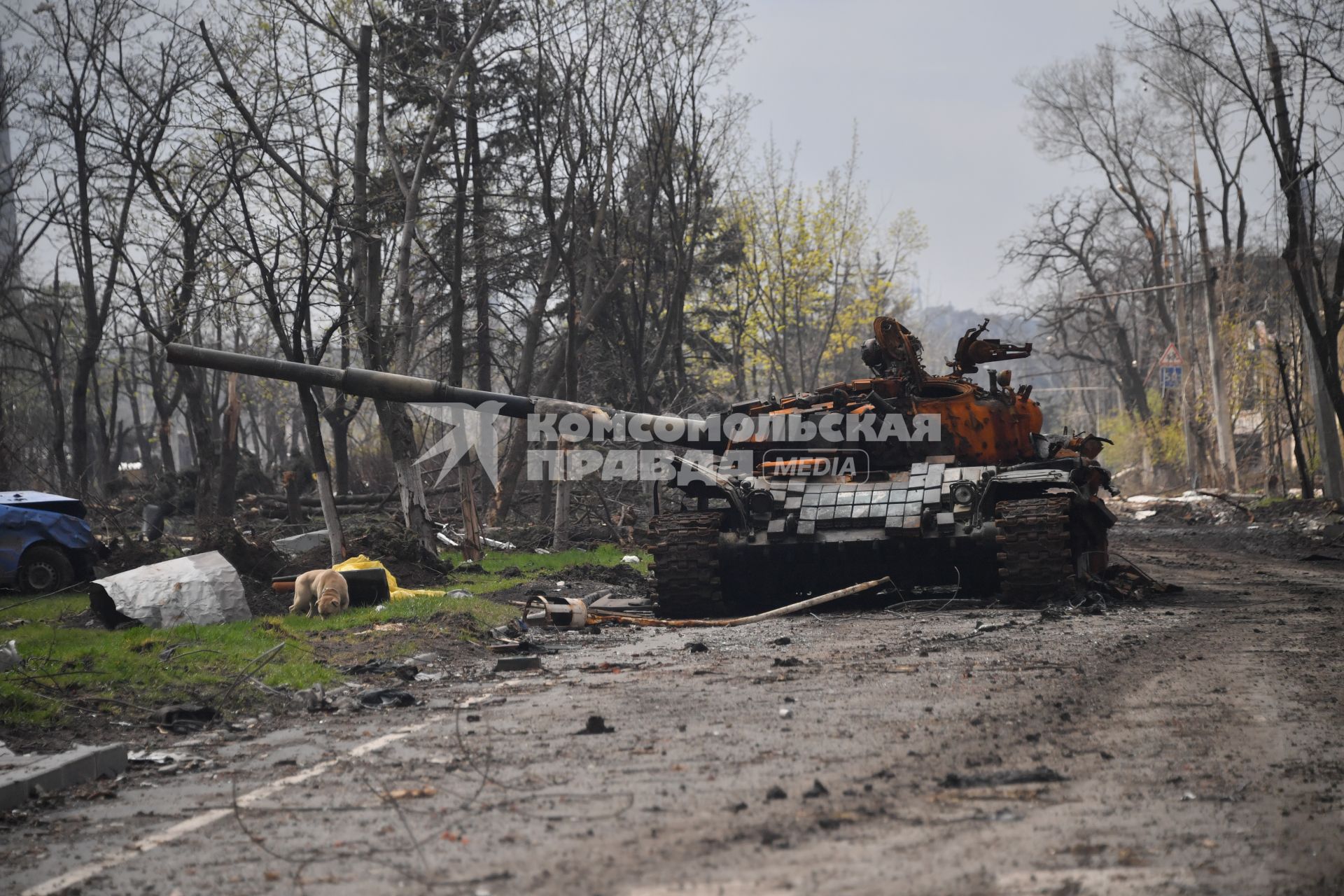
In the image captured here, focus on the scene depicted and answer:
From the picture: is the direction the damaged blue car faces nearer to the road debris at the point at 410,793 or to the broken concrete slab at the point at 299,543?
the broken concrete slab

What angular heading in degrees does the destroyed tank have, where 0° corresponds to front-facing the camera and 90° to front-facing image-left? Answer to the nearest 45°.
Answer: approximately 0°

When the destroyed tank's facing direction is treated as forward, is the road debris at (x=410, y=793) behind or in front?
in front

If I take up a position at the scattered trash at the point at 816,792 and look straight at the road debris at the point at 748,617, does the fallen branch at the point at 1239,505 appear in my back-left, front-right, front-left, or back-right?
front-right

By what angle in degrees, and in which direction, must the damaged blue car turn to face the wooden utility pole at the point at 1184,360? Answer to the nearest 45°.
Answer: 0° — it already faces it

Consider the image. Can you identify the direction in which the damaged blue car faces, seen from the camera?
facing to the right of the viewer

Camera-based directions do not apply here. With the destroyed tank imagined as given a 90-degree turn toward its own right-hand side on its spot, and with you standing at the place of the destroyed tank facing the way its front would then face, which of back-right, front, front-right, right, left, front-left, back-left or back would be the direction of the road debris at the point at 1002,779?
left

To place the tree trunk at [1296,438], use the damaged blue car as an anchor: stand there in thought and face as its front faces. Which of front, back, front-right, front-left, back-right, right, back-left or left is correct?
front

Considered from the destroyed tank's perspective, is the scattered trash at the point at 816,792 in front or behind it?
in front

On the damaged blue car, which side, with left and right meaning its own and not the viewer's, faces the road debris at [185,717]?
right

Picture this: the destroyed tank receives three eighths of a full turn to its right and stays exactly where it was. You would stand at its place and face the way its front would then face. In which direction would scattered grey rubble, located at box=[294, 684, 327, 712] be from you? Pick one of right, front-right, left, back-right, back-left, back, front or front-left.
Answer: left

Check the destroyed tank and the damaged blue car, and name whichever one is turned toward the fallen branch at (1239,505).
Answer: the damaged blue car

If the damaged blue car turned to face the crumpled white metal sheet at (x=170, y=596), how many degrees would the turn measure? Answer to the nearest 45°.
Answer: approximately 90° to its right

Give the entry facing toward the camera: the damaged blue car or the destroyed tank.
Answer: the destroyed tank

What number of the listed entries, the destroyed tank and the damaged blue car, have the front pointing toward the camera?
1

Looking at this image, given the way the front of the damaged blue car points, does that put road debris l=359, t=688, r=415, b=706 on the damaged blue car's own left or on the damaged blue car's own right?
on the damaged blue car's own right

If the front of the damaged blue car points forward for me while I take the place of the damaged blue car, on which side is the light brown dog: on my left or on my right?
on my right

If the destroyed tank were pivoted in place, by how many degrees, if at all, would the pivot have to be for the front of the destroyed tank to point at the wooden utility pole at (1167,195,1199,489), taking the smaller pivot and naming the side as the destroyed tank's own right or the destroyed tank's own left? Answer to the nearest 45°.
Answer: approximately 135° to the destroyed tank's own left

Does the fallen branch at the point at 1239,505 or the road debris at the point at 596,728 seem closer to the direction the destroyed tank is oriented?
the road debris
